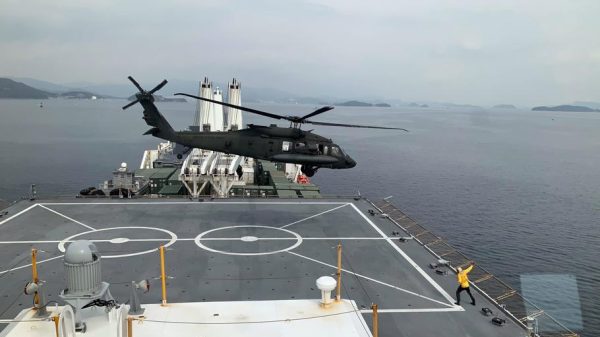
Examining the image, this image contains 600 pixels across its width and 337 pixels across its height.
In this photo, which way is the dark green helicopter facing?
to the viewer's right
